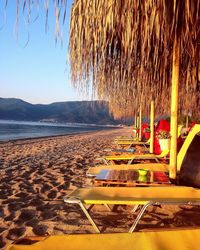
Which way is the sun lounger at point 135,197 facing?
to the viewer's left

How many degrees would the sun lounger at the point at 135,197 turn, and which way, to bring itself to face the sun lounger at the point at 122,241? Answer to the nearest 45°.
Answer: approximately 90° to its left
